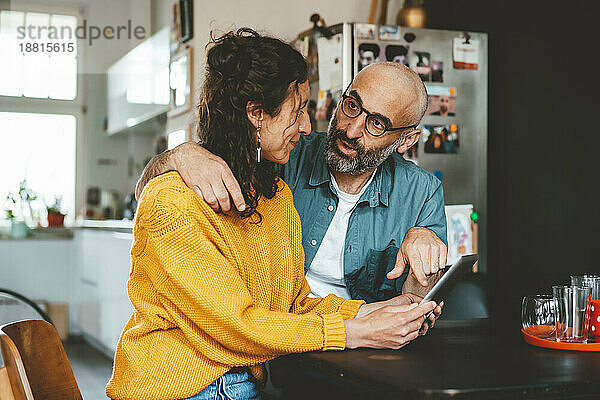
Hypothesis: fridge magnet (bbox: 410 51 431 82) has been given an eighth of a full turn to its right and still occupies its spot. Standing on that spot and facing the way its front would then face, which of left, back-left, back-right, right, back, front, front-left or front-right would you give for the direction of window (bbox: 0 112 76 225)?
right

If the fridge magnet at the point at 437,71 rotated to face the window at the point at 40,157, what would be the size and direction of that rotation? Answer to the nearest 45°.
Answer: approximately 135° to its right

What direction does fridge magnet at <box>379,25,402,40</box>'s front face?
toward the camera

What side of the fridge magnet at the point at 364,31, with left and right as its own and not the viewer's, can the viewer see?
front

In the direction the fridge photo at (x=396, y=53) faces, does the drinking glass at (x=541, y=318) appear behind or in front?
in front

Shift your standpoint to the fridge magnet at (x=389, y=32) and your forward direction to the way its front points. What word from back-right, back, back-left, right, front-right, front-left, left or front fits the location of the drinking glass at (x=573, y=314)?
front

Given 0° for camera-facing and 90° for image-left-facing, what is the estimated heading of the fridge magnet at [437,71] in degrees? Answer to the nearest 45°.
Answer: approximately 0°

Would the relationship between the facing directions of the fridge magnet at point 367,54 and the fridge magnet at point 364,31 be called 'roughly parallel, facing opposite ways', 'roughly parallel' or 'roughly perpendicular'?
roughly parallel

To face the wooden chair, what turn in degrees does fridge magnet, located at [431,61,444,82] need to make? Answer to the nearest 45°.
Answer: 0° — it already faces it

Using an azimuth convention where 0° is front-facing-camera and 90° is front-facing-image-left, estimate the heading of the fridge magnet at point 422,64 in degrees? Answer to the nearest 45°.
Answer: approximately 0°

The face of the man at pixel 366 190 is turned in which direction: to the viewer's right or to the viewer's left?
to the viewer's left

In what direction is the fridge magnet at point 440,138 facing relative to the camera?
toward the camera

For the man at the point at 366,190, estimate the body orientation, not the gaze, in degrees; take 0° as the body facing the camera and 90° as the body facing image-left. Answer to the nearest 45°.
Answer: approximately 45°

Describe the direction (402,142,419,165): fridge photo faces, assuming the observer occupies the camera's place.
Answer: facing the viewer
